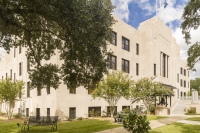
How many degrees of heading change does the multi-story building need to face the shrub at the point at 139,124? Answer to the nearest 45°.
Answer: approximately 45° to its right

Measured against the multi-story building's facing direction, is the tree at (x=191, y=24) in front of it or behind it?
in front

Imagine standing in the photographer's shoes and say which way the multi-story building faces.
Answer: facing the viewer and to the right of the viewer
